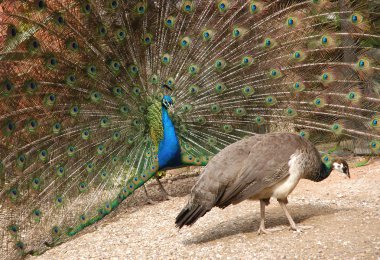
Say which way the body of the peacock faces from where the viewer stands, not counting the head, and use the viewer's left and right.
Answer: facing the viewer and to the right of the viewer

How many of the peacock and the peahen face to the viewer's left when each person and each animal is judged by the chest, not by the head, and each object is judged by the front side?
0

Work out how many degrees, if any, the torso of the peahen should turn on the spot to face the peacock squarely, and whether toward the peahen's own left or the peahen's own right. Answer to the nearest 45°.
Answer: approximately 135° to the peahen's own left

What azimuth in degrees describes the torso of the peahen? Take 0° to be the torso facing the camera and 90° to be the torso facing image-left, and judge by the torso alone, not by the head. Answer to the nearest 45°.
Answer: approximately 270°
